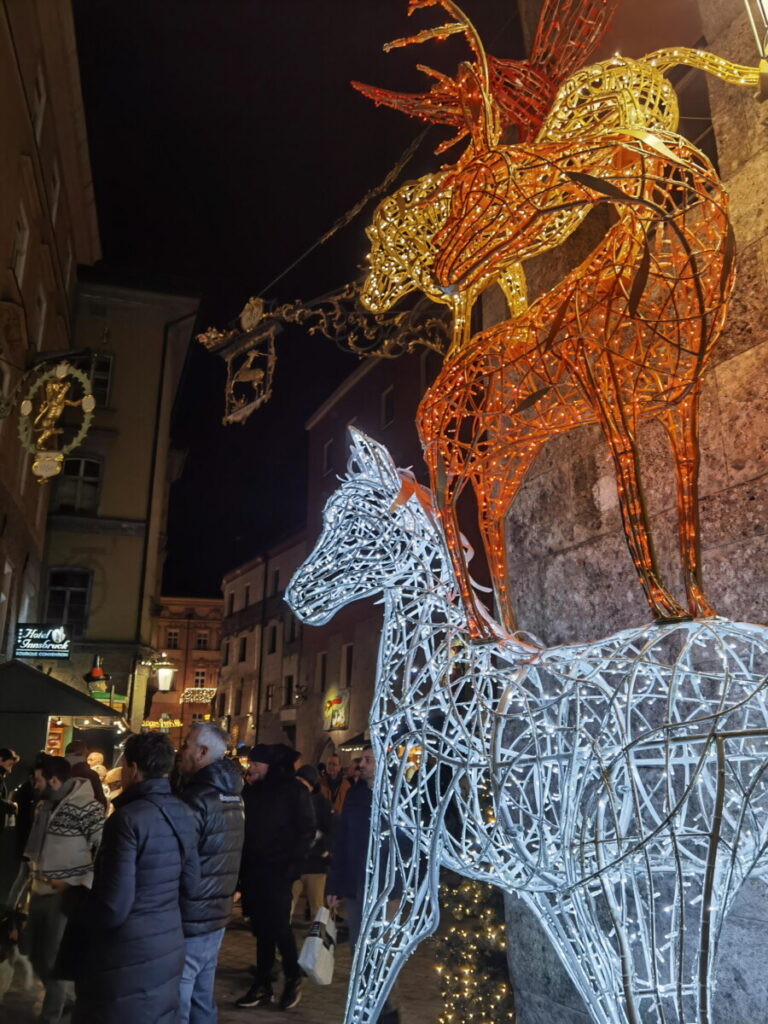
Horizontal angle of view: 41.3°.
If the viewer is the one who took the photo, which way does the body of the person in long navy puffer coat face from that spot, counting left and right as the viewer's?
facing away from the viewer and to the left of the viewer

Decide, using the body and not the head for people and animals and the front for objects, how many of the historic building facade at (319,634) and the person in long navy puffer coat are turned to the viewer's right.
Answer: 0

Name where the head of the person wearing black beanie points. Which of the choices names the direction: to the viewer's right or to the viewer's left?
to the viewer's left

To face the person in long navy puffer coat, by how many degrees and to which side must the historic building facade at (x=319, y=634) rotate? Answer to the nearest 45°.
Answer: approximately 45° to its left

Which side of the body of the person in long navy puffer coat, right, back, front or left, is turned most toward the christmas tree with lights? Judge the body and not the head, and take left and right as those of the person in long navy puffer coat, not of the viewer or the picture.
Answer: right

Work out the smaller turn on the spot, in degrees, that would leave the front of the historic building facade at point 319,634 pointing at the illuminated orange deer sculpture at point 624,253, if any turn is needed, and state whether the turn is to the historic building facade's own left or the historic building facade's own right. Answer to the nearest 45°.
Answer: approximately 45° to the historic building facade's own left

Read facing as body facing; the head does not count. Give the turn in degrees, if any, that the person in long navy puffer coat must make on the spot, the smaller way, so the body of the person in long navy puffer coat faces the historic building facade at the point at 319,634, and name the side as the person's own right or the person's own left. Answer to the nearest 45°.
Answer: approximately 45° to the person's own right

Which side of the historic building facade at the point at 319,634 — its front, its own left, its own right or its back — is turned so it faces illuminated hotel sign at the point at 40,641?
front

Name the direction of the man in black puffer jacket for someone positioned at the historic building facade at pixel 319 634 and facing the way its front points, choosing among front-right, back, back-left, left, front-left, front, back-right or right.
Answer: front-left

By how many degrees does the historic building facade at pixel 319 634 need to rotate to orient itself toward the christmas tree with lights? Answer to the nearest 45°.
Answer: approximately 45° to its left
